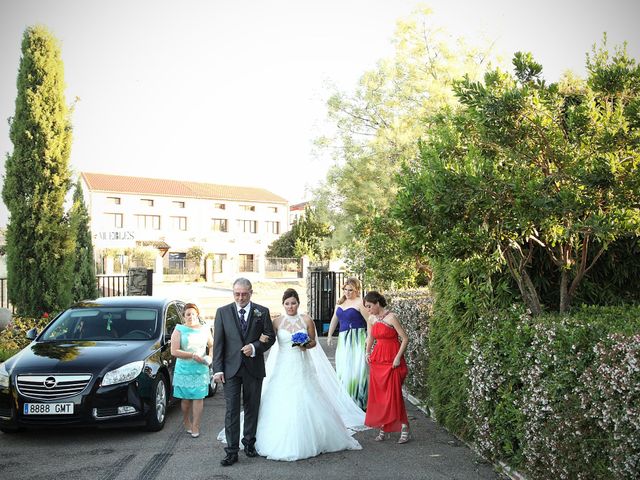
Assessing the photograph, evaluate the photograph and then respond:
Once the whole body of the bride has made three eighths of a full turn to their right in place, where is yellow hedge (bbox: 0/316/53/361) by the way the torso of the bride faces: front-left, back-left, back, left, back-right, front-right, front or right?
front

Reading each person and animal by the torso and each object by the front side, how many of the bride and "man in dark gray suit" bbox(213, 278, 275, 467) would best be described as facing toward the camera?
2

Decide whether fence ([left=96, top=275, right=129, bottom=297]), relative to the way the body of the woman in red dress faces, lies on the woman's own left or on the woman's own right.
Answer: on the woman's own right

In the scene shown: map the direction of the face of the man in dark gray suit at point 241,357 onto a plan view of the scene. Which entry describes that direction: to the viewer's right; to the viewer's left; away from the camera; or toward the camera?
toward the camera

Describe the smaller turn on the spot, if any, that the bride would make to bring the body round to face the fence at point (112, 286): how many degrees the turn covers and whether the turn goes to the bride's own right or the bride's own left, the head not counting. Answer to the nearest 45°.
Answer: approximately 180°

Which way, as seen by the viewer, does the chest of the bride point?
toward the camera

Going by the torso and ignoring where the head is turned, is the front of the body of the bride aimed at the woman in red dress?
no

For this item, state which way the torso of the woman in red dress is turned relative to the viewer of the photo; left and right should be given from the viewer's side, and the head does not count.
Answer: facing the viewer and to the left of the viewer

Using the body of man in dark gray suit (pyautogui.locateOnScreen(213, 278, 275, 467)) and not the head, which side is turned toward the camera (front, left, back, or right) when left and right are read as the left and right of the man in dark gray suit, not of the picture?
front

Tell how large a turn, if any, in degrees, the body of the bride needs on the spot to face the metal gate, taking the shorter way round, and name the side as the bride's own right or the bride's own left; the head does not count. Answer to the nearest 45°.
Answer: approximately 180°

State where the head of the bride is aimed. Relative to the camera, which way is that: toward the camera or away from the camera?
toward the camera

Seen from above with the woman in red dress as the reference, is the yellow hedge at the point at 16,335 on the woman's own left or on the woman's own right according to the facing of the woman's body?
on the woman's own right

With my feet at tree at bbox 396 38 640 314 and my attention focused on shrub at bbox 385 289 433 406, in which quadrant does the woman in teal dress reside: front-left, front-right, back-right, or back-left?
front-left

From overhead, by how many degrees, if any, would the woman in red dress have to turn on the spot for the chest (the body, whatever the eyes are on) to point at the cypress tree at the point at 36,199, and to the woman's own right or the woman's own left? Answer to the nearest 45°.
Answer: approximately 90° to the woman's own right
